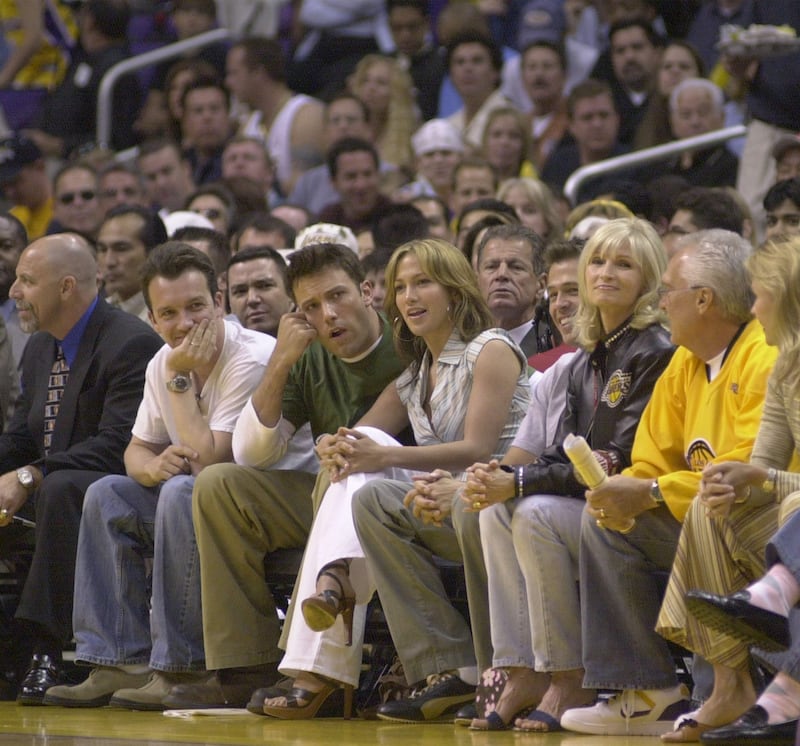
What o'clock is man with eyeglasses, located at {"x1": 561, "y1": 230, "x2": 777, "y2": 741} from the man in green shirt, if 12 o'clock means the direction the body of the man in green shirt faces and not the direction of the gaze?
The man with eyeglasses is roughly at 9 o'clock from the man in green shirt.

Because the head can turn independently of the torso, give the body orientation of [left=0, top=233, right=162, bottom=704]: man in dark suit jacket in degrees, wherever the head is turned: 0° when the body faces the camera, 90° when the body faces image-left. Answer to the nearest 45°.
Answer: approximately 45°

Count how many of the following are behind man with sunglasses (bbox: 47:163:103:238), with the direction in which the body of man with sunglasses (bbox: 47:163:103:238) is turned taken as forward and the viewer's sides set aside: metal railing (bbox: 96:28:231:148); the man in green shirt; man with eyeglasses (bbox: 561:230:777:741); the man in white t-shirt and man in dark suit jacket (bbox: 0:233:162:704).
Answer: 1

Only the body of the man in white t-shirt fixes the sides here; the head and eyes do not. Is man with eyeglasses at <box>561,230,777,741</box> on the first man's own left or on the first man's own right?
on the first man's own left

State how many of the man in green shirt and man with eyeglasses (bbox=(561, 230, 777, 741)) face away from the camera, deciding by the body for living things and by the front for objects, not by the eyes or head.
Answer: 0

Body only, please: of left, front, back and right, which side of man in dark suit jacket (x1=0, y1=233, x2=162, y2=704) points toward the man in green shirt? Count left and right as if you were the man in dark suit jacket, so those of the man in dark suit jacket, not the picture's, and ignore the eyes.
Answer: left

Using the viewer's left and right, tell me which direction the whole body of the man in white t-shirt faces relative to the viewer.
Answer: facing the viewer and to the left of the viewer

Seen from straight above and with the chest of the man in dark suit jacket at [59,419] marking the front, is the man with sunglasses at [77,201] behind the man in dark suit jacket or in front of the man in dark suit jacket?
behind

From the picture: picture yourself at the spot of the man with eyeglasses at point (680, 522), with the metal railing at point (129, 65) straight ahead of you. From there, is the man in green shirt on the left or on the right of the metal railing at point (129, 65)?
left

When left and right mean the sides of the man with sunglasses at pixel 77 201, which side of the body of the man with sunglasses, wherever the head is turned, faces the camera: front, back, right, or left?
front

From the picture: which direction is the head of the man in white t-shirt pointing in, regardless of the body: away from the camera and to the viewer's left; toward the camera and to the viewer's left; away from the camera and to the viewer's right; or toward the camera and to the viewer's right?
toward the camera and to the viewer's left

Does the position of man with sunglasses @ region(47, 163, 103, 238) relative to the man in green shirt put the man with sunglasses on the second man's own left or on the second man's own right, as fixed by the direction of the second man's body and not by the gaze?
on the second man's own right

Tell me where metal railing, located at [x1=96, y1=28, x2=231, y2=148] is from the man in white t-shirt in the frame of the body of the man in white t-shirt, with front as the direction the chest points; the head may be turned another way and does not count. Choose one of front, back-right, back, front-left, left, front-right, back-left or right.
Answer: back-right

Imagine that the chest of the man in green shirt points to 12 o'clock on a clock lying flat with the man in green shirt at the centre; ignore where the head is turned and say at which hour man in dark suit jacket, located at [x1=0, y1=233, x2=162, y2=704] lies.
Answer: The man in dark suit jacket is roughly at 3 o'clock from the man in green shirt.
